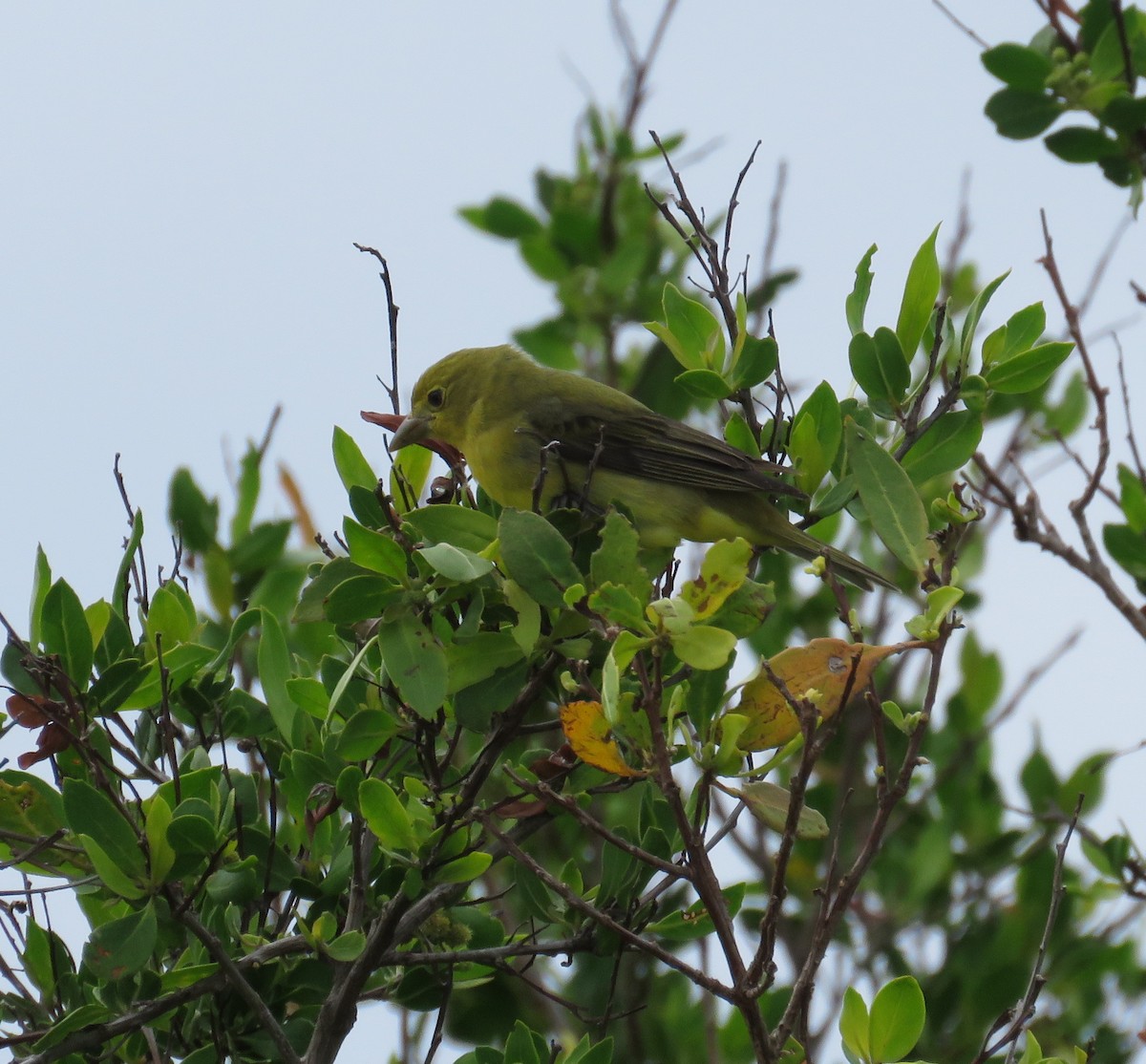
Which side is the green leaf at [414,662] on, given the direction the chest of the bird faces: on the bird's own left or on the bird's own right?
on the bird's own left

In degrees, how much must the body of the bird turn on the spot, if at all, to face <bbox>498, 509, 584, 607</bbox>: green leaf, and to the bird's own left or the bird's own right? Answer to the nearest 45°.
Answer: approximately 90° to the bird's own left

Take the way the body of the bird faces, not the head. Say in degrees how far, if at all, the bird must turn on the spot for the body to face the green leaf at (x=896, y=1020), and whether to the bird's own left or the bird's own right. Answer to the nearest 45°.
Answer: approximately 90° to the bird's own left

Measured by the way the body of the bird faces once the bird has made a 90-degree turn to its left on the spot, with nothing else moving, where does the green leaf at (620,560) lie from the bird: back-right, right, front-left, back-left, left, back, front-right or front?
front

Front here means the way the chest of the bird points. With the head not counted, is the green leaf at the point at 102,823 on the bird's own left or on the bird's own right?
on the bird's own left

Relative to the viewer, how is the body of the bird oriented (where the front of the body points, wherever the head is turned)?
to the viewer's left
